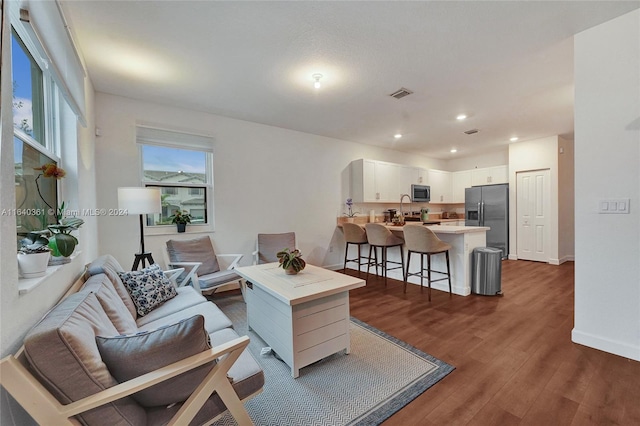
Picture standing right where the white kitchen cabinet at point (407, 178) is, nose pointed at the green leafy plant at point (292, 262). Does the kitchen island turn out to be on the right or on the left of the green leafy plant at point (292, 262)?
left

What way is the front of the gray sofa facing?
to the viewer's right

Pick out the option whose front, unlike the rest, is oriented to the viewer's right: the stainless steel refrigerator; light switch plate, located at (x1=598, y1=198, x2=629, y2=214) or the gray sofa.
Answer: the gray sofa

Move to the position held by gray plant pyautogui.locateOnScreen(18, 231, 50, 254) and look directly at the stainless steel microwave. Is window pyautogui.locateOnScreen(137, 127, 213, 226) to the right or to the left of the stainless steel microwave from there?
left

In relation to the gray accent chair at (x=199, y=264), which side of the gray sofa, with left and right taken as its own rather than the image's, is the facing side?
left

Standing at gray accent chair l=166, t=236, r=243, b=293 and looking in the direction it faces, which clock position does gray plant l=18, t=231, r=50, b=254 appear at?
The gray plant is roughly at 2 o'clock from the gray accent chair.

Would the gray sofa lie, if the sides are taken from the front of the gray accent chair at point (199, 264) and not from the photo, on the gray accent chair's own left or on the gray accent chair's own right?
on the gray accent chair's own right

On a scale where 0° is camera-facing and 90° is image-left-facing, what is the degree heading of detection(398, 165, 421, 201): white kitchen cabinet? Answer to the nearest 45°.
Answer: approximately 315°

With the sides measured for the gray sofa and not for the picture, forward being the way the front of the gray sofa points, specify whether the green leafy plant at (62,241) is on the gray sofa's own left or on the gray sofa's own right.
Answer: on the gray sofa's own left

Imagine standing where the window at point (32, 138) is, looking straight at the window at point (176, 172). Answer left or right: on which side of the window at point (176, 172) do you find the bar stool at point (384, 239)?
right

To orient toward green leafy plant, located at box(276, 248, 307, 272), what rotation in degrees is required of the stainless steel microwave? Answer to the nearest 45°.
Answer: approximately 45° to its right

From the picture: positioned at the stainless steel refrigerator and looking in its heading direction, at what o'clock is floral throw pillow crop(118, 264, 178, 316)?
The floral throw pillow is roughly at 1 o'clock from the stainless steel refrigerator.
